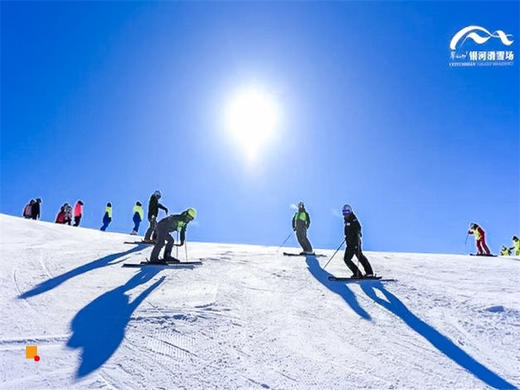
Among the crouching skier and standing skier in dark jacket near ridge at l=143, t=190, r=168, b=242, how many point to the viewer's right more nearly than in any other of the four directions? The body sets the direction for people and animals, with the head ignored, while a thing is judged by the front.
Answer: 2

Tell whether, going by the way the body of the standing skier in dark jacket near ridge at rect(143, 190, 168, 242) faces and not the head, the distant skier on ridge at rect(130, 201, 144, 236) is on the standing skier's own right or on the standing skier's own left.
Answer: on the standing skier's own left

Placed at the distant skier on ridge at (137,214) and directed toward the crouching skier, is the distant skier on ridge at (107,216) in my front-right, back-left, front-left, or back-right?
back-right

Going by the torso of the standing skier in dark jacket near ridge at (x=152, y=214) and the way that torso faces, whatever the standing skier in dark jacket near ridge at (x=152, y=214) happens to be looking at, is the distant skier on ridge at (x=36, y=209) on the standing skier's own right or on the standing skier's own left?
on the standing skier's own left

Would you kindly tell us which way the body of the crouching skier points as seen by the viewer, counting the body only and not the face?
to the viewer's right

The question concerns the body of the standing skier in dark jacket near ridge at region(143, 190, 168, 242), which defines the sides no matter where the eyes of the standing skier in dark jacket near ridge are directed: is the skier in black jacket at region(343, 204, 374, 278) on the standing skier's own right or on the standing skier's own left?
on the standing skier's own right

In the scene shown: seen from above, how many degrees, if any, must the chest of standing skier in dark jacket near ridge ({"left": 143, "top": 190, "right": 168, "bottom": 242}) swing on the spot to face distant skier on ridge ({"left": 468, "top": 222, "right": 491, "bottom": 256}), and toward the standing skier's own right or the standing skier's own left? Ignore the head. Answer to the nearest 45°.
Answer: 0° — they already face them

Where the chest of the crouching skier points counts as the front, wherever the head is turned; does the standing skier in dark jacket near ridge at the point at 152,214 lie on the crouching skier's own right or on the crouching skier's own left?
on the crouching skier's own left

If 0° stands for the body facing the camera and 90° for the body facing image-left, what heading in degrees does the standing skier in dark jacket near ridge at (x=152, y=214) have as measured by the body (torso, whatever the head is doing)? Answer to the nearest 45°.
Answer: approximately 270°
